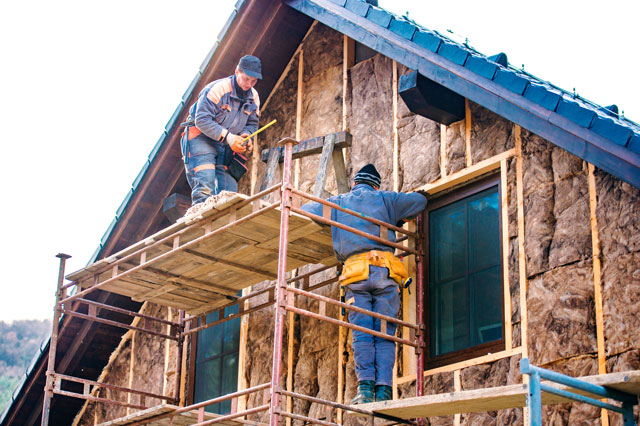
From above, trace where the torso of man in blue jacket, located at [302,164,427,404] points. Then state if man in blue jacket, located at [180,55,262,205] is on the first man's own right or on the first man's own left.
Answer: on the first man's own left

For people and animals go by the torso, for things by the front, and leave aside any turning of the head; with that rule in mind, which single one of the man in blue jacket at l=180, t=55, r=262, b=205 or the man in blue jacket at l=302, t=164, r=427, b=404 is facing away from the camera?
the man in blue jacket at l=302, t=164, r=427, b=404

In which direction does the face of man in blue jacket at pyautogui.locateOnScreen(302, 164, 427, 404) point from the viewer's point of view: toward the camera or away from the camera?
away from the camera

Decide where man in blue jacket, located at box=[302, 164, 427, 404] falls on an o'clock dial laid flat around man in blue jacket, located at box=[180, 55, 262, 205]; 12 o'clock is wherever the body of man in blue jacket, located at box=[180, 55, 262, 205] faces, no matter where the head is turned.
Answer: man in blue jacket, located at box=[302, 164, 427, 404] is roughly at 12 o'clock from man in blue jacket, located at box=[180, 55, 262, 205].

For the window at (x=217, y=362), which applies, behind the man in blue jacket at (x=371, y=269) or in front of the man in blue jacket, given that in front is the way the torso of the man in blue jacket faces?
in front

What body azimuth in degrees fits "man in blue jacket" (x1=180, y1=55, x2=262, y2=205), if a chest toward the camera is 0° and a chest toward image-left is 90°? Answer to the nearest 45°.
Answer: approximately 315°

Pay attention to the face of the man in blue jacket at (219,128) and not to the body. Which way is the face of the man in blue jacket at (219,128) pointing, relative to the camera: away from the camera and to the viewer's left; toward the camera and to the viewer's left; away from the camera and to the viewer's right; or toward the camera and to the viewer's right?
toward the camera and to the viewer's right

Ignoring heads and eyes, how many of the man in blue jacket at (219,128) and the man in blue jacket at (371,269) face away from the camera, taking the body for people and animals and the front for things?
1

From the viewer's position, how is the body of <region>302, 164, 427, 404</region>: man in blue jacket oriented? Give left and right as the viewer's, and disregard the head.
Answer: facing away from the viewer
